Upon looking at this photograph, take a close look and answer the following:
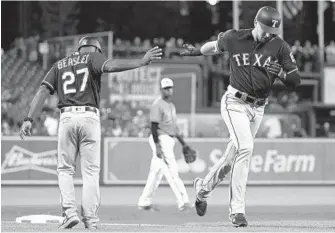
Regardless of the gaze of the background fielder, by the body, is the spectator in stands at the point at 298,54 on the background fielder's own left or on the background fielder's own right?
on the background fielder's own left

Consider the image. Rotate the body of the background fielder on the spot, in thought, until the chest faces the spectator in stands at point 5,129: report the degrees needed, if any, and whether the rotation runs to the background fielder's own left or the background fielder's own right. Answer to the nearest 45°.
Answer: approximately 180°

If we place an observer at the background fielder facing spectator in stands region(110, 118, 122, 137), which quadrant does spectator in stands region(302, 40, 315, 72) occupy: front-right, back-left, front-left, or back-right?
front-right

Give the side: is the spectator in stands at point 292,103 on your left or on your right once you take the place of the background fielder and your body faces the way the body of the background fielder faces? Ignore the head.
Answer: on your left

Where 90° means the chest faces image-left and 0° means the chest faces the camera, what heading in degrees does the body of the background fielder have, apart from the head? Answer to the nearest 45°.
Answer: approximately 315°

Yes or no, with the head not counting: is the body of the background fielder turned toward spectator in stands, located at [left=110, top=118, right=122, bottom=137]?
no

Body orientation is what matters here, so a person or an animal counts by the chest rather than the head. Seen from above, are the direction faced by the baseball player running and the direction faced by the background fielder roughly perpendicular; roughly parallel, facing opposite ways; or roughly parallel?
roughly parallel

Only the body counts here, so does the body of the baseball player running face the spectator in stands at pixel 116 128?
no

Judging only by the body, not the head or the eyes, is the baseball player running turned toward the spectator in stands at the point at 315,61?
no

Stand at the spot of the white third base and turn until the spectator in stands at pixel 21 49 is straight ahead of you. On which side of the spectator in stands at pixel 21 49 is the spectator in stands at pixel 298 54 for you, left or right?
right
